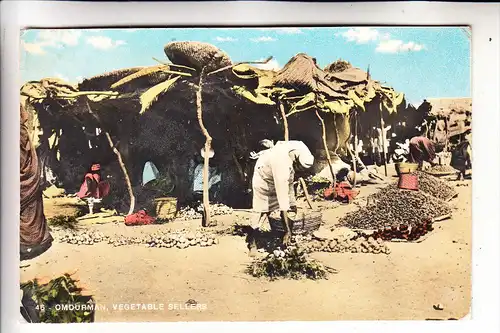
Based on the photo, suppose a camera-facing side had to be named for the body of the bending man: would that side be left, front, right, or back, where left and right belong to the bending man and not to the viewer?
right
